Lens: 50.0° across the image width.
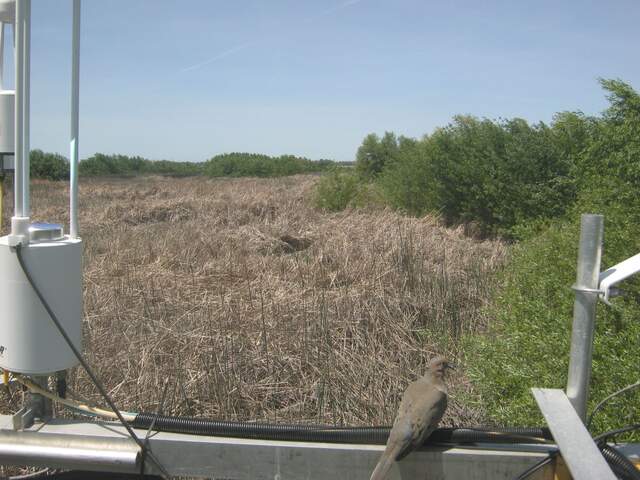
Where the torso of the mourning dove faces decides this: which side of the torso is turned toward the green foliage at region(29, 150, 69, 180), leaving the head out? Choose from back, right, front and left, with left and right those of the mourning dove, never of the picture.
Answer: left

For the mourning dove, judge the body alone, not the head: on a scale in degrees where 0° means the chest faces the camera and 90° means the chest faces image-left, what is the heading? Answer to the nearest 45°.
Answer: approximately 225°

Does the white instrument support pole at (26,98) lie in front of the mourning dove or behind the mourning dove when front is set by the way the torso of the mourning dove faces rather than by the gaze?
behind

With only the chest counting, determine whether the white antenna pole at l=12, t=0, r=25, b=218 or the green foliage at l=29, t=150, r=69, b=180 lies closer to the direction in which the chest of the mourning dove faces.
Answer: the green foliage

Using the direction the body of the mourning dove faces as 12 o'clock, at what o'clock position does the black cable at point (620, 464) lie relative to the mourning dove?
The black cable is roughly at 2 o'clock from the mourning dove.

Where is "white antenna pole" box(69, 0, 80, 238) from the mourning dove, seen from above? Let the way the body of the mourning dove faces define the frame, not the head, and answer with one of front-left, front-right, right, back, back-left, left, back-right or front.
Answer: back-left
